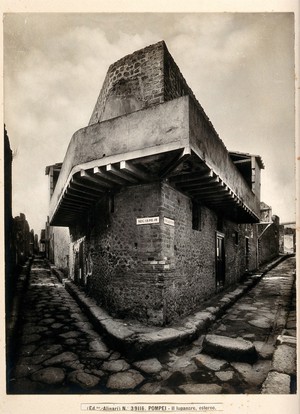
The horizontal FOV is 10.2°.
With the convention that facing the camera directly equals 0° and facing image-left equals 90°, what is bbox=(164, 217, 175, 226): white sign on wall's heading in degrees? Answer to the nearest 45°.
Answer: approximately 315°

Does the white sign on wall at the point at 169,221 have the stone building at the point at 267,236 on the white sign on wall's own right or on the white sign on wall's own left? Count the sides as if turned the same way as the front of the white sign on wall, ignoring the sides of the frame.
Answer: on the white sign on wall's own left
